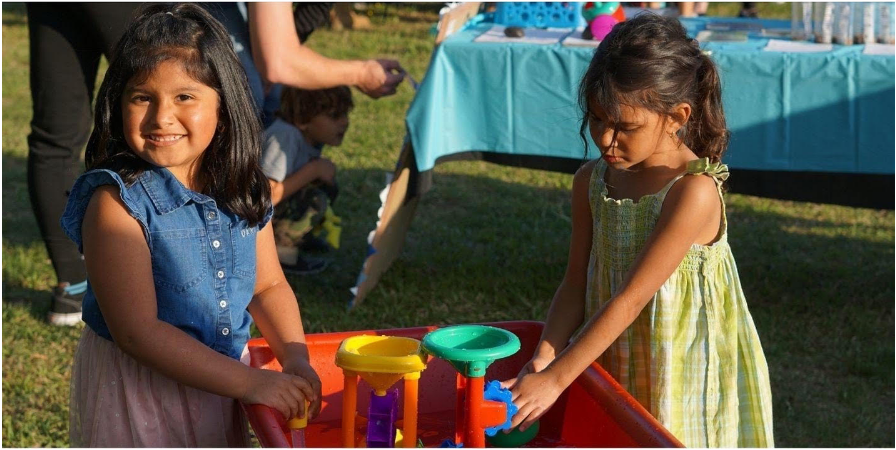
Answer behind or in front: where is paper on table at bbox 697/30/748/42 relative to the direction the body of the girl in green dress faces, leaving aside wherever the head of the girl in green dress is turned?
behind

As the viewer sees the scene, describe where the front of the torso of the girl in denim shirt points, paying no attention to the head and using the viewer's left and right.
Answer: facing the viewer and to the right of the viewer

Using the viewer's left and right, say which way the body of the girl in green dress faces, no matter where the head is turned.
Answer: facing the viewer and to the left of the viewer

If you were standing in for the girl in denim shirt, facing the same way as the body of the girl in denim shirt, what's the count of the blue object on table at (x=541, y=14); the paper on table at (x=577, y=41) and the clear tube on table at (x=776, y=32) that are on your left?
3

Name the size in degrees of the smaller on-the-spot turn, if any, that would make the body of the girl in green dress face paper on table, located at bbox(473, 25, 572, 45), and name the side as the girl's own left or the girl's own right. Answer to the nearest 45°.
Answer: approximately 135° to the girl's own right

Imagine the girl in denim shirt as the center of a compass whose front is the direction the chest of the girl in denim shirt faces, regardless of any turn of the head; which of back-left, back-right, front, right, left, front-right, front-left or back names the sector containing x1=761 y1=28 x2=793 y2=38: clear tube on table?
left

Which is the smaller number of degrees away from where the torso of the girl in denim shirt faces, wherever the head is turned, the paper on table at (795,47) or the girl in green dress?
the girl in green dress

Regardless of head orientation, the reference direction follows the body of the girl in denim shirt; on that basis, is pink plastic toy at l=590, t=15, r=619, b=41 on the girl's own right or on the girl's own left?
on the girl's own left

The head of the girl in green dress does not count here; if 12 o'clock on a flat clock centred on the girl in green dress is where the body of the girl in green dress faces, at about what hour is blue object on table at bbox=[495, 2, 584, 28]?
The blue object on table is roughly at 4 o'clock from the girl in green dress.

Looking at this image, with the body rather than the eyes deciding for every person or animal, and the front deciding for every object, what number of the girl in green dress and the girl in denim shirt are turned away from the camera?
0

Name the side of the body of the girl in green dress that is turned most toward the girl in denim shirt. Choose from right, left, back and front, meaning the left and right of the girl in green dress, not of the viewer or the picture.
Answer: front

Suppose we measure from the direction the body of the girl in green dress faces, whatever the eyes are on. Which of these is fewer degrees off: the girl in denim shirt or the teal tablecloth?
the girl in denim shirt

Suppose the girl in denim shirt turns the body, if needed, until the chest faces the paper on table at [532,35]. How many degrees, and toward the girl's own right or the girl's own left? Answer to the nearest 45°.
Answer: approximately 90° to the girl's own left

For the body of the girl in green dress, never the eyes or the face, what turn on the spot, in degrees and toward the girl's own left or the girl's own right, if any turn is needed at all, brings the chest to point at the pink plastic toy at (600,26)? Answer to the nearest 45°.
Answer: approximately 135° to the girl's own right

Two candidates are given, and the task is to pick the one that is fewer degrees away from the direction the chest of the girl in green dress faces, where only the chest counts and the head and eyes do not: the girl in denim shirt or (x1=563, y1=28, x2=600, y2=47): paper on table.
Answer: the girl in denim shirt

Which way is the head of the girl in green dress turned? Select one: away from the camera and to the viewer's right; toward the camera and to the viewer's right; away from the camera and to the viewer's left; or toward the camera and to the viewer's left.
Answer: toward the camera and to the viewer's left
